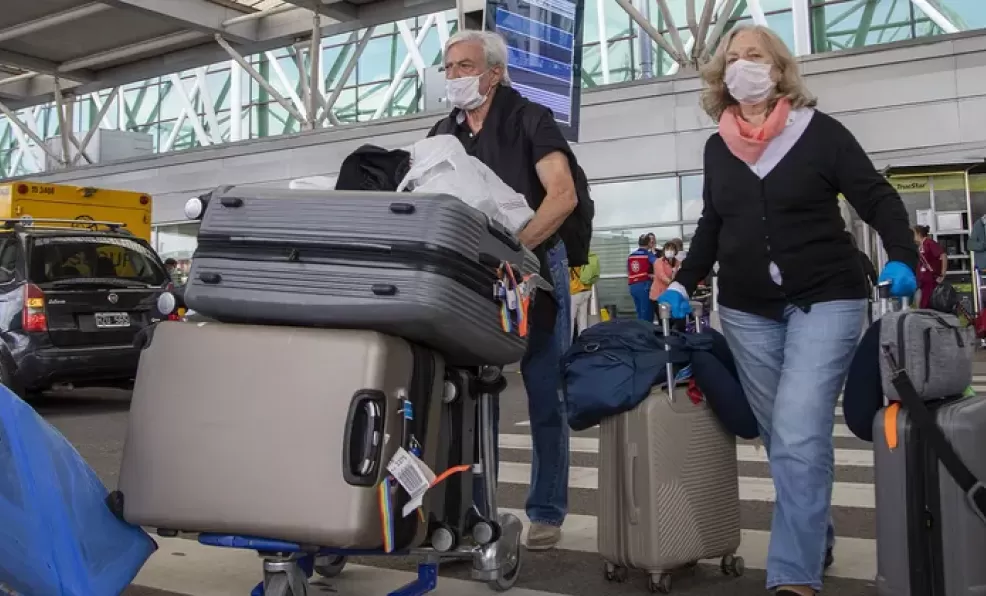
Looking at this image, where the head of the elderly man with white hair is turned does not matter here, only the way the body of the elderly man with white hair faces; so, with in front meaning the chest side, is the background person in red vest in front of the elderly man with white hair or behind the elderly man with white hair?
behind

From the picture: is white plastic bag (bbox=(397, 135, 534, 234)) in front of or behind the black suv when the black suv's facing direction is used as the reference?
behind

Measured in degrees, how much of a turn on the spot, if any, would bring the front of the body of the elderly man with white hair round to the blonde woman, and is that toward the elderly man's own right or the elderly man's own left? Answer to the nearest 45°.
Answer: approximately 90° to the elderly man's own left

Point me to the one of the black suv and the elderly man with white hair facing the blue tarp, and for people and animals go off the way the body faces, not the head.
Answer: the elderly man with white hair

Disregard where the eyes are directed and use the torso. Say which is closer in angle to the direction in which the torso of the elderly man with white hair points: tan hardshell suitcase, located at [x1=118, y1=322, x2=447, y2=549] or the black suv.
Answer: the tan hardshell suitcase

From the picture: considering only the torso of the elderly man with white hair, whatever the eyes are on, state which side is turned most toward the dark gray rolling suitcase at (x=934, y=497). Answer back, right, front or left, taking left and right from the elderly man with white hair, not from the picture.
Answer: left

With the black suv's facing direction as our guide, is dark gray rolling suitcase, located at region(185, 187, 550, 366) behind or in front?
behind
